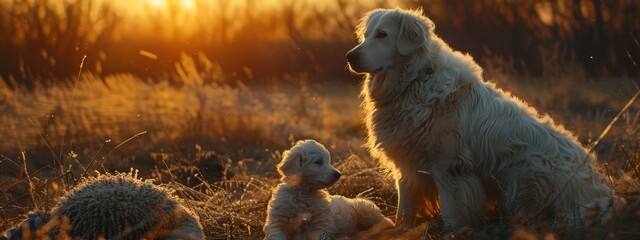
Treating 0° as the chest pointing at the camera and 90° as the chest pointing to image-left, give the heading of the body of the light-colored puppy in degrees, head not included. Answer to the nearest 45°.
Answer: approximately 45°
